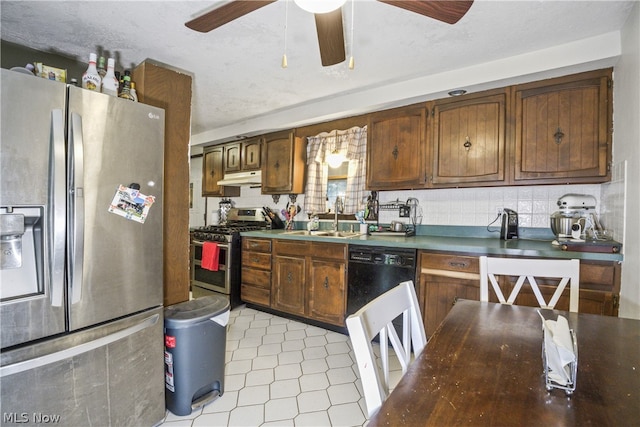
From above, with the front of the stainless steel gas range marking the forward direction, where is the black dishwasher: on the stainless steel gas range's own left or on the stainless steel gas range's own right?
on the stainless steel gas range's own left

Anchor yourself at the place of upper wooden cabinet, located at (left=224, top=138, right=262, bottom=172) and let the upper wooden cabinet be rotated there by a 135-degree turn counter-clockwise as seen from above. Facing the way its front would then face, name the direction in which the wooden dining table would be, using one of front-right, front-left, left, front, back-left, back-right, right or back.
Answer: right

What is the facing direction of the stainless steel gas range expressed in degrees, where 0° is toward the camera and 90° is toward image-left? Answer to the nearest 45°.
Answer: approximately 45°

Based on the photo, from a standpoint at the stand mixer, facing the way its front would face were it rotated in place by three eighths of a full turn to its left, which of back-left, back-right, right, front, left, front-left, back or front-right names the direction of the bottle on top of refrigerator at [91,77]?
right

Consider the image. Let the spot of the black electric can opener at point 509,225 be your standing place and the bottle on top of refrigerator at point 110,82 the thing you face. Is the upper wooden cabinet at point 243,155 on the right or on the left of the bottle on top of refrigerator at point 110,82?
right

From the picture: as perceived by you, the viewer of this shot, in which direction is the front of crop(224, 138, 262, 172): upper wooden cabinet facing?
facing the viewer and to the left of the viewer

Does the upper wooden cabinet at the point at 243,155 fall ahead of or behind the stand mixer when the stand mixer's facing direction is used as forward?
ahead

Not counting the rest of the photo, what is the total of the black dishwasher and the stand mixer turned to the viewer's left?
1

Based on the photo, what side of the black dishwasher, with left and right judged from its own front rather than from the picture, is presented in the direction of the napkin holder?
front

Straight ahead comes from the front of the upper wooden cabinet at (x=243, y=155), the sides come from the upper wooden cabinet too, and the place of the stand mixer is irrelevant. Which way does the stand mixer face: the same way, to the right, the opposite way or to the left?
to the right

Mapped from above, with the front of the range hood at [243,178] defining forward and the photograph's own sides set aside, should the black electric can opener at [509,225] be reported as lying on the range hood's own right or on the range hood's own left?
on the range hood's own left

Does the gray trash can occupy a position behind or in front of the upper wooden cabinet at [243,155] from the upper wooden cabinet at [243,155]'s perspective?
in front

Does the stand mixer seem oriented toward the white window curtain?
yes

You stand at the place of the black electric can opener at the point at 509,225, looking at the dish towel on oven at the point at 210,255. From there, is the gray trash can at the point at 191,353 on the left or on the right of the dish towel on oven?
left

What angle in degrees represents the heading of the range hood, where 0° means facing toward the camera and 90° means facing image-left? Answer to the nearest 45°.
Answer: approximately 45°

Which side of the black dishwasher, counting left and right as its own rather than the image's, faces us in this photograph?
front

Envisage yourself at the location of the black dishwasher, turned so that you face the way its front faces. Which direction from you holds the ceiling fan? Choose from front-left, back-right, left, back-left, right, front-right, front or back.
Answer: front

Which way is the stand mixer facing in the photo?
to the viewer's left
